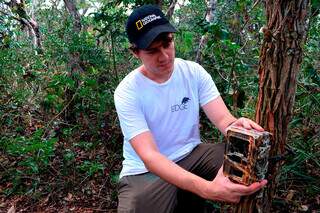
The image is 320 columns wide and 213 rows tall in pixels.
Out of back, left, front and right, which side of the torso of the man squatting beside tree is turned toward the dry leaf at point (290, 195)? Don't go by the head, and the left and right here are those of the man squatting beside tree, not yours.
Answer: left

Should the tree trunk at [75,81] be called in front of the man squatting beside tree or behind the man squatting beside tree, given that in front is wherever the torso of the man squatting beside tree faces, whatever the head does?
behind

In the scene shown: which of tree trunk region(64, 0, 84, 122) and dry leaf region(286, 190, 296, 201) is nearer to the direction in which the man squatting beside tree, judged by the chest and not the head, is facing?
the dry leaf

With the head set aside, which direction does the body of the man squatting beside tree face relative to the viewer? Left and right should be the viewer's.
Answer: facing the viewer and to the right of the viewer
